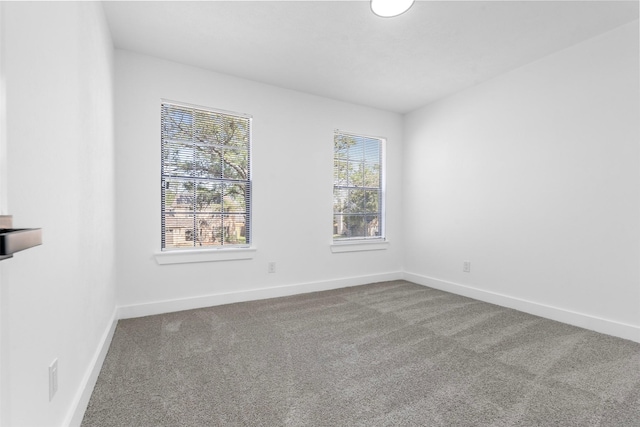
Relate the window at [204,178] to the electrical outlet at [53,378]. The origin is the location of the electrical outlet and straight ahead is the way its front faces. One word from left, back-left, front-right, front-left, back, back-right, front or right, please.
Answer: front-left

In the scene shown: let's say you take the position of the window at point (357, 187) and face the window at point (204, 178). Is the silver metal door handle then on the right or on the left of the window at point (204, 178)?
left

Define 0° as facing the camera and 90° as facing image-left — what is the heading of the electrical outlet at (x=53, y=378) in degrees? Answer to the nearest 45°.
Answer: approximately 270°
